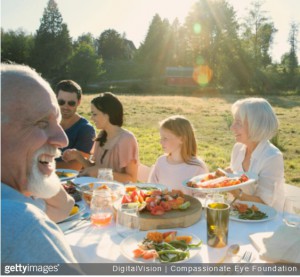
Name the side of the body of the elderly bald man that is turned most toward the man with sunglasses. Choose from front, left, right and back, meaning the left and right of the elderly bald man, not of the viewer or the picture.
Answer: left

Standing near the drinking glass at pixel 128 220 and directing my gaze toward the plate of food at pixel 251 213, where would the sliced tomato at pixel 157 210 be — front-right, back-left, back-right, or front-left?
front-left

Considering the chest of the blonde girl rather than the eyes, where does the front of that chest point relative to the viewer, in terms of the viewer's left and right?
facing the viewer and to the left of the viewer

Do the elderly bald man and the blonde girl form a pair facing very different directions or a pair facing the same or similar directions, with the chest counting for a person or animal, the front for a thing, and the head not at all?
very different directions

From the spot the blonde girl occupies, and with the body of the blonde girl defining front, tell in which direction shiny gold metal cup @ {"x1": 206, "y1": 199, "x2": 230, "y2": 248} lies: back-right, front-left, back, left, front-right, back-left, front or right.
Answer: front-left

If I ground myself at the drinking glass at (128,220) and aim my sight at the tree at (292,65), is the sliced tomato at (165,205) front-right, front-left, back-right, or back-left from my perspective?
front-right

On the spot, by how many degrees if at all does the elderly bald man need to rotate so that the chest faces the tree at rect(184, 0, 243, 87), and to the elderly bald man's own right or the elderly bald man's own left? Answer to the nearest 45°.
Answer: approximately 45° to the elderly bald man's own left

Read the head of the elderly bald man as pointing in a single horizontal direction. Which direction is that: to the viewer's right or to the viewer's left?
to the viewer's right

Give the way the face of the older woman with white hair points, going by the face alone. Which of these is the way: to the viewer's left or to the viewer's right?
to the viewer's left

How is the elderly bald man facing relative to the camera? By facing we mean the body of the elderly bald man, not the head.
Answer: to the viewer's right

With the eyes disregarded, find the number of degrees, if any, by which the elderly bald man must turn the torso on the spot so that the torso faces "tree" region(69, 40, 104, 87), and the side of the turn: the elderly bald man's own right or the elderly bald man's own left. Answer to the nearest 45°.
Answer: approximately 90° to the elderly bald man's own left

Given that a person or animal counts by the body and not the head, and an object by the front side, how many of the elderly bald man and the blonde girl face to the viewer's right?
1
